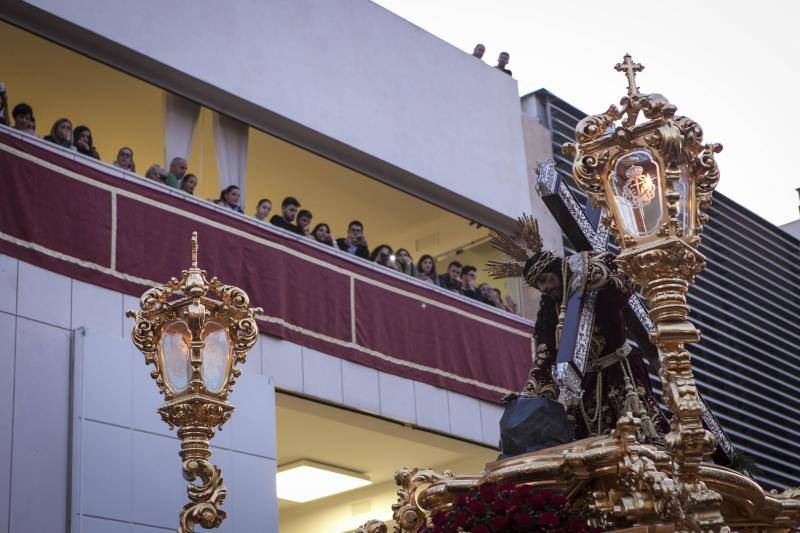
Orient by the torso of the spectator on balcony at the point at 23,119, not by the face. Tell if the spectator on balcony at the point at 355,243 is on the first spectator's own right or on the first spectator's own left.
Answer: on the first spectator's own left

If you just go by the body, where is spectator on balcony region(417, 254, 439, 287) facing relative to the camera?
toward the camera

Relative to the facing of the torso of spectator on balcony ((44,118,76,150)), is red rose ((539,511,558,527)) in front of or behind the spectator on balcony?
in front

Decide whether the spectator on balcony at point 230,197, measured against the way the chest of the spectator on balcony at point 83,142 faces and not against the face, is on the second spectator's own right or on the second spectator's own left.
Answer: on the second spectator's own left

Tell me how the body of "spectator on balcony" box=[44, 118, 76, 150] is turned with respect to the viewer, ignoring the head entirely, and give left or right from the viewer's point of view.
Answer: facing the viewer and to the right of the viewer

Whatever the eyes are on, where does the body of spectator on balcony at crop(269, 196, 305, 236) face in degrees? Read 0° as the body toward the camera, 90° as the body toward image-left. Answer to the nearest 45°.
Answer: approximately 315°

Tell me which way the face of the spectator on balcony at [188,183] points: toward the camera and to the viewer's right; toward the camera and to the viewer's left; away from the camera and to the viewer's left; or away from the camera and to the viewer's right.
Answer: toward the camera and to the viewer's right

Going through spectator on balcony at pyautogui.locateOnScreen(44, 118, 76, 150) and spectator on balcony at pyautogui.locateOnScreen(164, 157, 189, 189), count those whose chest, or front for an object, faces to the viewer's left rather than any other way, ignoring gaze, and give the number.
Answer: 0

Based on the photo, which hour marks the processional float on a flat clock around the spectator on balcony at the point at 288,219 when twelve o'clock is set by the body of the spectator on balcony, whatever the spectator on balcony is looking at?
The processional float is roughly at 1 o'clock from the spectator on balcony.

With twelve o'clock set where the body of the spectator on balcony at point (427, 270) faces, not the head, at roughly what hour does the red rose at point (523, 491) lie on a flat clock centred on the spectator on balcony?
The red rose is roughly at 12 o'clock from the spectator on balcony.

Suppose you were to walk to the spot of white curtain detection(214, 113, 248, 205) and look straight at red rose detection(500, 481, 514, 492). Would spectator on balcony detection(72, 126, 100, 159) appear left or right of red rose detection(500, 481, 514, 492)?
right

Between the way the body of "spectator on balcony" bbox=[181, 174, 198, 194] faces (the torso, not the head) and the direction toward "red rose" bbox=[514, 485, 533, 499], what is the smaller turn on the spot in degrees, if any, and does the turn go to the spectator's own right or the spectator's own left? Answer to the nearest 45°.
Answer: approximately 45° to the spectator's own right

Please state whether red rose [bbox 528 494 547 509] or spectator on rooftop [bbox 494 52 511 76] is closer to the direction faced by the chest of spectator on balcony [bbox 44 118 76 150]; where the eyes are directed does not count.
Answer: the red rose
